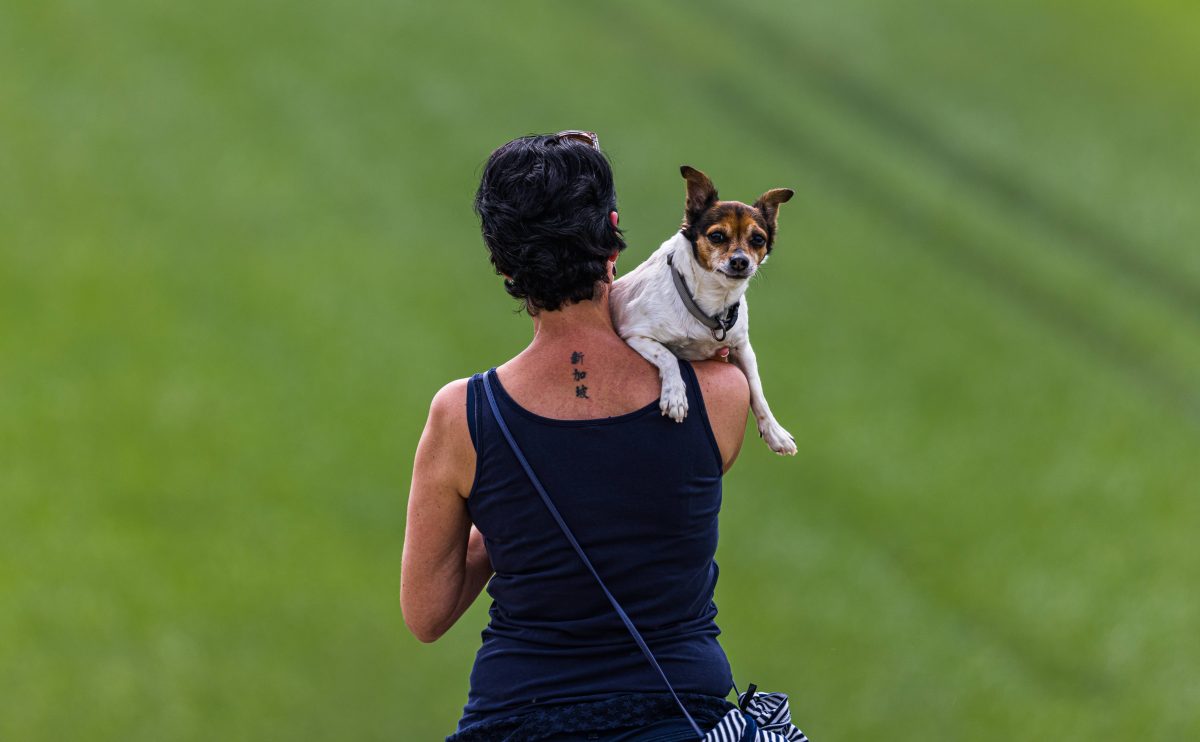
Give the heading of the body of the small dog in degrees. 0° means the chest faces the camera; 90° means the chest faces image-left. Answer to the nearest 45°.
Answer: approximately 315°

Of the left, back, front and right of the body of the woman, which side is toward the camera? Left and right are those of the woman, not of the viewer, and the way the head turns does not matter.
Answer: back
